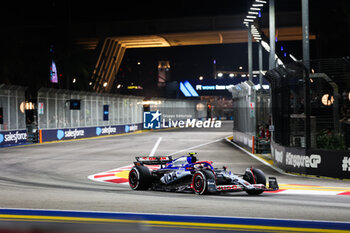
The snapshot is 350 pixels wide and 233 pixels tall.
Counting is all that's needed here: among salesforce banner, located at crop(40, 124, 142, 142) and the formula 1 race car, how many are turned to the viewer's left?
0

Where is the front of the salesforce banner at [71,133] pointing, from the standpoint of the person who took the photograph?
facing the viewer and to the right of the viewer

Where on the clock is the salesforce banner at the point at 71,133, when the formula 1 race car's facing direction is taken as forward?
The salesforce banner is roughly at 7 o'clock from the formula 1 race car.

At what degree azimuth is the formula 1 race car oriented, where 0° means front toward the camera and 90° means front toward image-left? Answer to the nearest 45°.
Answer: approximately 315°

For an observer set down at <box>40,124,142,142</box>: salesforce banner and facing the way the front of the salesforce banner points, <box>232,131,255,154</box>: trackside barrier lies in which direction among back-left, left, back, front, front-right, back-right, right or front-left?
front

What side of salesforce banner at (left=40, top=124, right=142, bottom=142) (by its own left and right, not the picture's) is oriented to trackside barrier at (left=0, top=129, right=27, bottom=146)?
right

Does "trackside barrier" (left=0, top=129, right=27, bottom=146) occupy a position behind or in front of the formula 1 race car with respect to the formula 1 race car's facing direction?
behind

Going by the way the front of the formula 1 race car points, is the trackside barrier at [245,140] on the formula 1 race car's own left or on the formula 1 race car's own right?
on the formula 1 race car's own left

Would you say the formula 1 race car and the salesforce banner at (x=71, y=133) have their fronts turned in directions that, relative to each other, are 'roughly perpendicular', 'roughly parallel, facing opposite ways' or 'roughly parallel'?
roughly parallel
